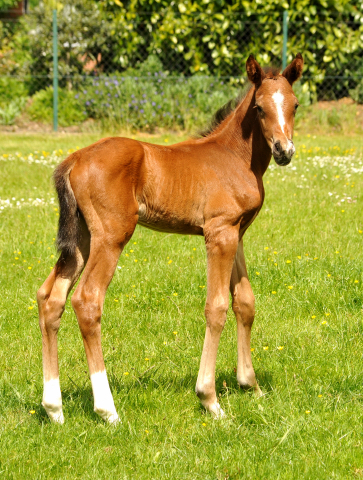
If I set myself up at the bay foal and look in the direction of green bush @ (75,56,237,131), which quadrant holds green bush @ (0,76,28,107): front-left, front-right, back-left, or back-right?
front-left

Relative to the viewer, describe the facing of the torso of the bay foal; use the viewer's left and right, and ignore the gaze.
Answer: facing to the right of the viewer

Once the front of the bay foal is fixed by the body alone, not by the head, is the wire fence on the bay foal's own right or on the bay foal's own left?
on the bay foal's own left

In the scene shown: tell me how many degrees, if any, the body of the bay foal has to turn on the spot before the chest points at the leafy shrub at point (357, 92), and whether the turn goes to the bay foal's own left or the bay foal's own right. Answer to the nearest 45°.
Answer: approximately 90° to the bay foal's own left

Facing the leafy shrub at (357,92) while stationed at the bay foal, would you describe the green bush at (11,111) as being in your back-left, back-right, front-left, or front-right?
front-left

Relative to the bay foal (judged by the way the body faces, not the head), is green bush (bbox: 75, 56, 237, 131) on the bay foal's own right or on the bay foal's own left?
on the bay foal's own left

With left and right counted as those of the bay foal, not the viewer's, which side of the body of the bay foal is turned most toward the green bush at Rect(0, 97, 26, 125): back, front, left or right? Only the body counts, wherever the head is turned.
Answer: left

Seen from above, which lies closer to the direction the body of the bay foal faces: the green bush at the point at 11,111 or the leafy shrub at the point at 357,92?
the leafy shrub

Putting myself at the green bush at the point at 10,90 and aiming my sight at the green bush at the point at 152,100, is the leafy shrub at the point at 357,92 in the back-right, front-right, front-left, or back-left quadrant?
front-left
